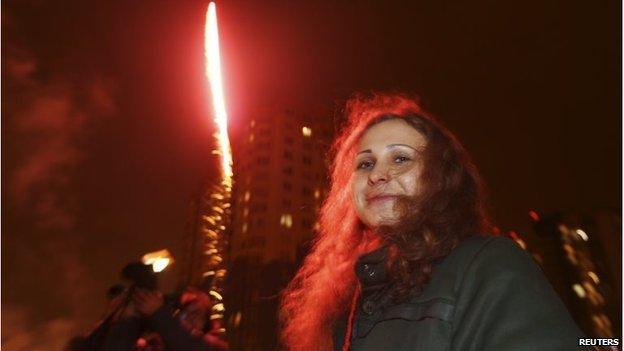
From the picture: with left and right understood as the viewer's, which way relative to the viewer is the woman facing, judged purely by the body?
facing the viewer and to the left of the viewer
